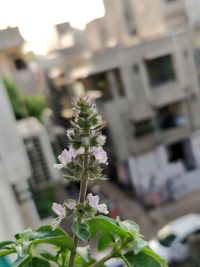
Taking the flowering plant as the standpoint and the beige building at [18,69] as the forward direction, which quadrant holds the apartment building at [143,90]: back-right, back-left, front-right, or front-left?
front-right

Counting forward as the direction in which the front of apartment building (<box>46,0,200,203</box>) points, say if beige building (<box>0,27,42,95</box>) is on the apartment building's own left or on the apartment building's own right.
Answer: on the apartment building's own right

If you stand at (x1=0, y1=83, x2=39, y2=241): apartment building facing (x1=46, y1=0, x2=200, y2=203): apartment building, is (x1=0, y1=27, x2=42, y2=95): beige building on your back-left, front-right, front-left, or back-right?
front-left

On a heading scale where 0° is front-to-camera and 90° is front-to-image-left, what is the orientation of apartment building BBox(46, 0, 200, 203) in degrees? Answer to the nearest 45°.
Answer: approximately 0°

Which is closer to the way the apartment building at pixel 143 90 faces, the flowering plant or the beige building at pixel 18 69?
the flowering plant

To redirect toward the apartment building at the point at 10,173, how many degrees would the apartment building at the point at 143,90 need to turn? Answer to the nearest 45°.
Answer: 0° — it already faces it

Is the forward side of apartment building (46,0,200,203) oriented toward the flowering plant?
yes
